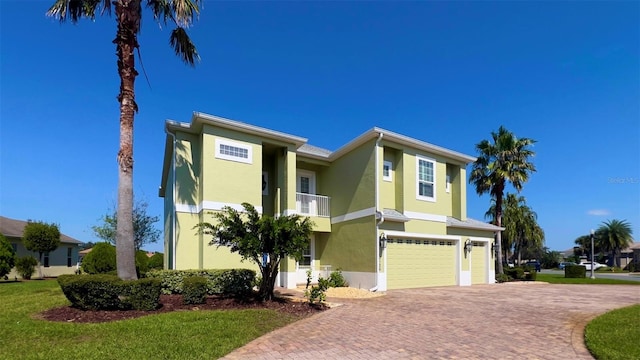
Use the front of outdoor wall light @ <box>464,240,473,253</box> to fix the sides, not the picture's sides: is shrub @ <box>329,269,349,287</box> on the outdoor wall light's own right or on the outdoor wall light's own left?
on the outdoor wall light's own right

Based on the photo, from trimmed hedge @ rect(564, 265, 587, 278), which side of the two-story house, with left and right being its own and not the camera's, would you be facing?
left

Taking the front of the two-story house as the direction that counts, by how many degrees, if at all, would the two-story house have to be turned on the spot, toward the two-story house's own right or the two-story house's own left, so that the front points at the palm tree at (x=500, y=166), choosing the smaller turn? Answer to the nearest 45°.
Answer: approximately 90° to the two-story house's own left

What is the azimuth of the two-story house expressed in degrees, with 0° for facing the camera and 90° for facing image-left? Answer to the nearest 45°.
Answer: approximately 315°

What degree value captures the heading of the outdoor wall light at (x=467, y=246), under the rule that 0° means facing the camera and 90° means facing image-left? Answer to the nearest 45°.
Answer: approximately 315°

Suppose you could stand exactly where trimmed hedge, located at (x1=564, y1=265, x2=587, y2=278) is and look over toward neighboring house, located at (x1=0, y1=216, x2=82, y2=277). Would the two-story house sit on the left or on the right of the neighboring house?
left

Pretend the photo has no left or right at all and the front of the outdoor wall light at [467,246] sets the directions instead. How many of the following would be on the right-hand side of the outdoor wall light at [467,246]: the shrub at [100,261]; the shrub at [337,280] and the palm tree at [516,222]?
2

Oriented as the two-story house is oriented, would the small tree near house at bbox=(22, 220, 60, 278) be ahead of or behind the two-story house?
behind
